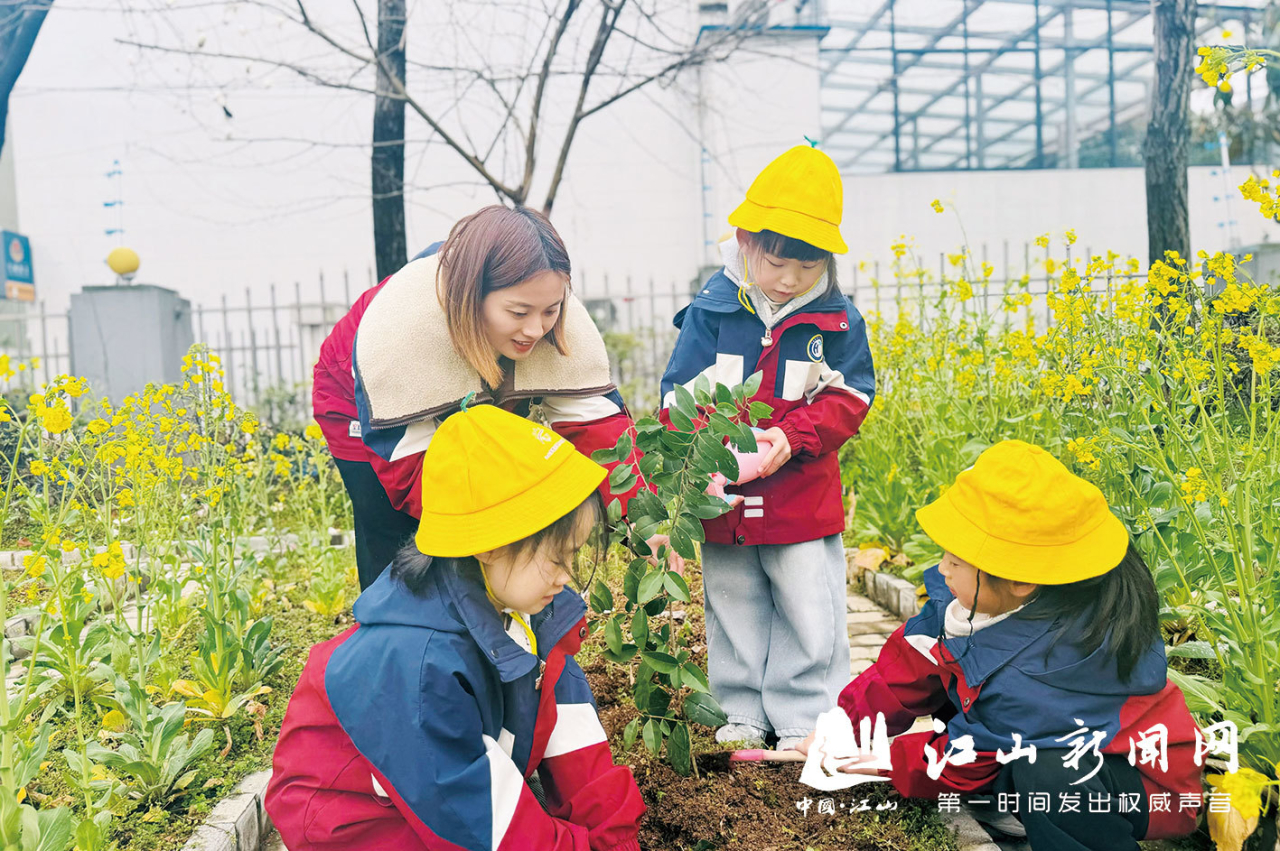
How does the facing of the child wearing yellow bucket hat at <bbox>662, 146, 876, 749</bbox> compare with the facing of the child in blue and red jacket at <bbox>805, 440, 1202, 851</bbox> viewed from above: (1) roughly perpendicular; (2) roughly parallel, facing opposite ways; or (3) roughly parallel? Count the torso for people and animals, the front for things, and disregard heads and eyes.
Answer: roughly perpendicular

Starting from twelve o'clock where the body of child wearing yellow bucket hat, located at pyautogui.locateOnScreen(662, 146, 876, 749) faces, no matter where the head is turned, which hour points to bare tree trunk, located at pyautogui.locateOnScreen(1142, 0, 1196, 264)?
The bare tree trunk is roughly at 7 o'clock from the child wearing yellow bucket hat.

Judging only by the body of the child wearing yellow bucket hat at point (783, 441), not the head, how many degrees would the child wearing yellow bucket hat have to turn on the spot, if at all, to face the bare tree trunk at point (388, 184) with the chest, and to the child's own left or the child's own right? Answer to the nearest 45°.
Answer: approximately 135° to the child's own right

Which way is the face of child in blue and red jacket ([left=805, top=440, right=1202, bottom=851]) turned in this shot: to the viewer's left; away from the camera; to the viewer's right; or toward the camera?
to the viewer's left

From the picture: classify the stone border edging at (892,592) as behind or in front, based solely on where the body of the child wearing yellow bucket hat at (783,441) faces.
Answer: behind

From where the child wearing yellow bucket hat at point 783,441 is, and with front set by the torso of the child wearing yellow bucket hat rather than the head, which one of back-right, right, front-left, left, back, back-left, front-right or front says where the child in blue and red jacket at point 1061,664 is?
front-left

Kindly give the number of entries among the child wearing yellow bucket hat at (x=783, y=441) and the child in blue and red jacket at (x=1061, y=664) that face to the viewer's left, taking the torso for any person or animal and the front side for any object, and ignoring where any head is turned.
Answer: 1

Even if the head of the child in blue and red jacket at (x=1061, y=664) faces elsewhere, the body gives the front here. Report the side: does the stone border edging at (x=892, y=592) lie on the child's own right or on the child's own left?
on the child's own right

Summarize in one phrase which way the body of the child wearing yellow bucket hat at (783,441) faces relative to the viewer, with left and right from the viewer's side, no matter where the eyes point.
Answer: facing the viewer

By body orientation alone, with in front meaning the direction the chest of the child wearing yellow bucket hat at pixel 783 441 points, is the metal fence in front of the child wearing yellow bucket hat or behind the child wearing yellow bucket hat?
behind

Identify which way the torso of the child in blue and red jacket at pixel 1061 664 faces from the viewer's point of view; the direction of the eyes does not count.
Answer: to the viewer's left

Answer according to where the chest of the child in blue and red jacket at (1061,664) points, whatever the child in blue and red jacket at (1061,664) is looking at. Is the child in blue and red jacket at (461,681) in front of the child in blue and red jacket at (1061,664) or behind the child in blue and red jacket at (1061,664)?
in front

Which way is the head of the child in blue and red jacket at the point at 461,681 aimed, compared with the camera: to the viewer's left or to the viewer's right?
to the viewer's right
